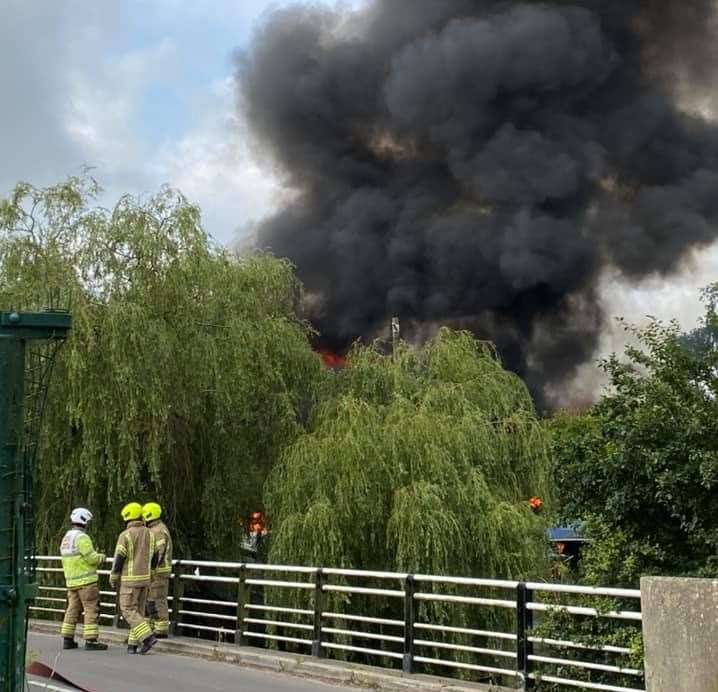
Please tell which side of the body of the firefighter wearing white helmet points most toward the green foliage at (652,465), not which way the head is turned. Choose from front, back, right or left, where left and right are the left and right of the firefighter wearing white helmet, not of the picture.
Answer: front

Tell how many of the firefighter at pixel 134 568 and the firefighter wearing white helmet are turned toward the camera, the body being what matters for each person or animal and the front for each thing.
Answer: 0

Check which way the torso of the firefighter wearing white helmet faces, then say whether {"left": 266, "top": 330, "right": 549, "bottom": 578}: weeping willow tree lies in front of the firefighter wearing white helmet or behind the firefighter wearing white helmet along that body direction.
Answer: in front

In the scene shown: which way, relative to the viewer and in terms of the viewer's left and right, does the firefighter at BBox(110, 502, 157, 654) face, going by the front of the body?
facing away from the viewer and to the left of the viewer

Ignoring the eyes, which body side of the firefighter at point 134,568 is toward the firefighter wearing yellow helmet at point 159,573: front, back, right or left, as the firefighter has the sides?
right

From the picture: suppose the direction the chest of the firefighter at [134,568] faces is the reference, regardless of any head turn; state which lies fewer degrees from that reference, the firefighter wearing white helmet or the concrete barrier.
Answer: the firefighter wearing white helmet

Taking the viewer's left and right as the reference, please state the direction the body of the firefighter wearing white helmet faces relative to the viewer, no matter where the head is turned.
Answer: facing away from the viewer and to the right of the viewer

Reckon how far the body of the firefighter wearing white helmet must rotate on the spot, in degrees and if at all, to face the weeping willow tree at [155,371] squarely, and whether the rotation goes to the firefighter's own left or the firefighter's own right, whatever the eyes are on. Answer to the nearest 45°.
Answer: approximately 45° to the firefighter's own left

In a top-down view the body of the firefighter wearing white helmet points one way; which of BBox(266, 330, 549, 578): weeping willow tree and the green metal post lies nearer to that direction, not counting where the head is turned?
the weeping willow tree
